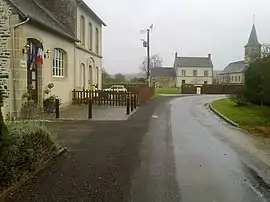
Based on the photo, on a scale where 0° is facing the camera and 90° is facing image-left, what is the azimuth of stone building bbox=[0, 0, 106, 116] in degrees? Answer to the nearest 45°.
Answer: approximately 315°

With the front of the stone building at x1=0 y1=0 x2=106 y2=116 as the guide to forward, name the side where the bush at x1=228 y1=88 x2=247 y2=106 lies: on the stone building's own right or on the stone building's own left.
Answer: on the stone building's own left

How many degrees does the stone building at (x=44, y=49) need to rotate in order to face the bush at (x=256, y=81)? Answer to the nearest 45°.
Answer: approximately 45° to its left

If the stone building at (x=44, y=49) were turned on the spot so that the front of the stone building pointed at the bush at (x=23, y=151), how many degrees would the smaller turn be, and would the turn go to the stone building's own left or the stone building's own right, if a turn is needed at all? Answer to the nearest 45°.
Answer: approximately 45° to the stone building's own right
